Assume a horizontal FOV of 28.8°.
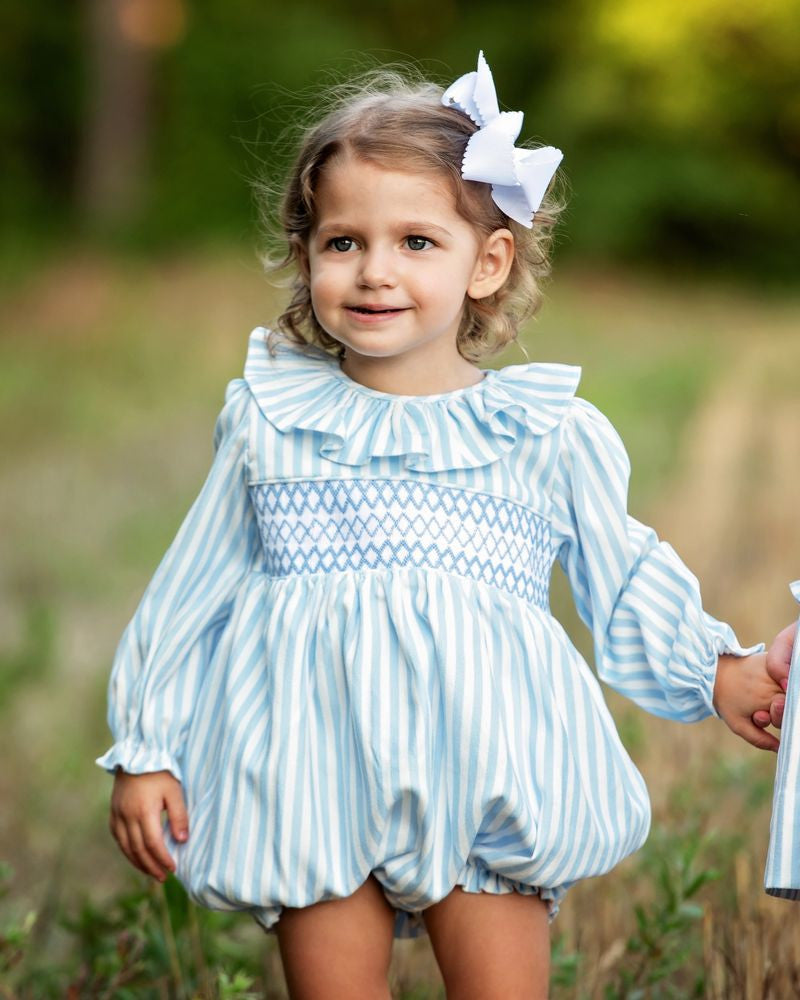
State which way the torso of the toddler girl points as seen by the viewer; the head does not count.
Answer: toward the camera
